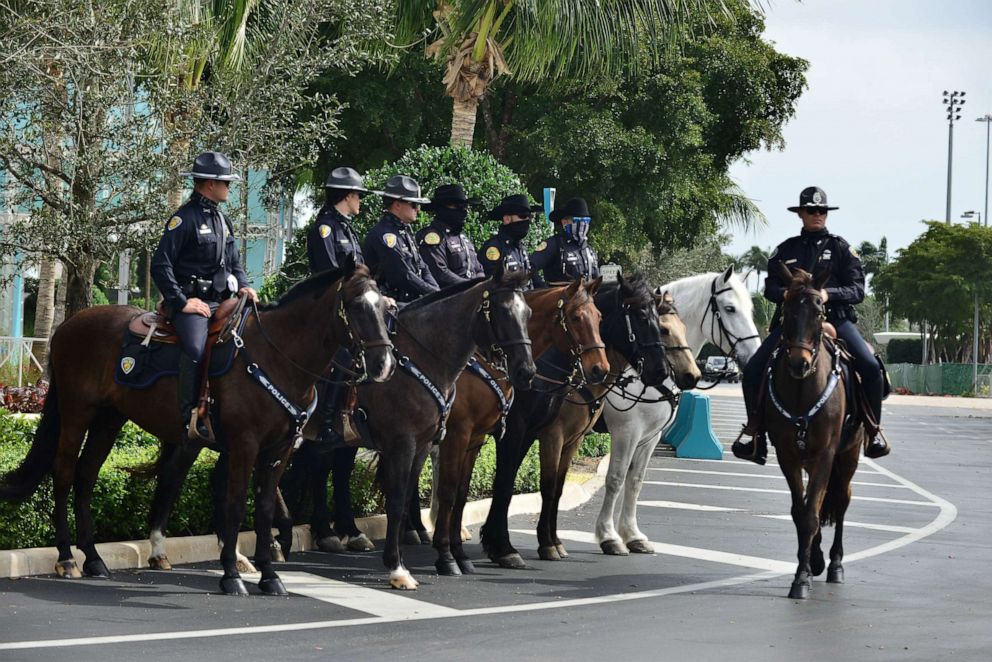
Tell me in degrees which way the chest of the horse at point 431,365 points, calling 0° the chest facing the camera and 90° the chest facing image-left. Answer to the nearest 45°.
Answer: approximately 315°

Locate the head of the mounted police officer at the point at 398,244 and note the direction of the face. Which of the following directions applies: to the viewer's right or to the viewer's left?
to the viewer's right

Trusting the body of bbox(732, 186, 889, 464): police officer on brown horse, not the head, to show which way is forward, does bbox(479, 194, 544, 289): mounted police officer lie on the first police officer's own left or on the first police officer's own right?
on the first police officer's own right

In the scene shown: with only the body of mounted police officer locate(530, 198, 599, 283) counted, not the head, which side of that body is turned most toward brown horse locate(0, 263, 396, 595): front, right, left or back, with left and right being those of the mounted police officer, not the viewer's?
right

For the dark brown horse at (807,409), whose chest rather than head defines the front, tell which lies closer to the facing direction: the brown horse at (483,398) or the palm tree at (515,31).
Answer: the brown horse

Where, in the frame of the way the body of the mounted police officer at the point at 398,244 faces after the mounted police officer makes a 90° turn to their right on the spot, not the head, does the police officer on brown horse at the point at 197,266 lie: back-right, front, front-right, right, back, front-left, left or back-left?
front-right

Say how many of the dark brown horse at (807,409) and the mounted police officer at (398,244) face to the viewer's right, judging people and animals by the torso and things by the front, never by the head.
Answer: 1

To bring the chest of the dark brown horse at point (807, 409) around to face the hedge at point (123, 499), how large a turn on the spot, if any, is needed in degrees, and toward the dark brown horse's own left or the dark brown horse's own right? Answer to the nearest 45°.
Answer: approximately 90° to the dark brown horse's own right

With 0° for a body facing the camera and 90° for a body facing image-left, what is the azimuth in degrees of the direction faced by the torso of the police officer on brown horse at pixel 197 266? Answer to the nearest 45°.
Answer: approximately 315°

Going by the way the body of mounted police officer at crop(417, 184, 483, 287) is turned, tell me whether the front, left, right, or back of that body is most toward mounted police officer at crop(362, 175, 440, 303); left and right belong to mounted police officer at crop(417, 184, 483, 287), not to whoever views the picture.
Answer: right

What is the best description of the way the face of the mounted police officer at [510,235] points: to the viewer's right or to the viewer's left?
to the viewer's right

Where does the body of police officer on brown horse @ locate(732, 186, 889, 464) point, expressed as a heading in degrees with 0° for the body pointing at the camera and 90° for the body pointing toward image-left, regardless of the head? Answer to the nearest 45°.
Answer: approximately 0°
